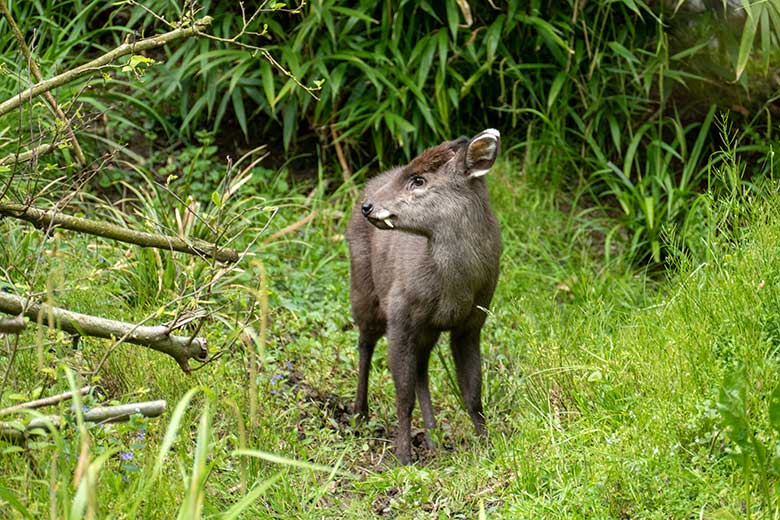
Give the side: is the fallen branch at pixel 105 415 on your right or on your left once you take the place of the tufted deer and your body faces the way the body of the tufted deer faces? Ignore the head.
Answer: on your right

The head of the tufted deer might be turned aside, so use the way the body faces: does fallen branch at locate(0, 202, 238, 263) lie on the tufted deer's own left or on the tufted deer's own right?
on the tufted deer's own right

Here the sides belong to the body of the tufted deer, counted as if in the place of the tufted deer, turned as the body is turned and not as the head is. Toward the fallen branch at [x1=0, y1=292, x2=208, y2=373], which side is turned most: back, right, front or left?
right

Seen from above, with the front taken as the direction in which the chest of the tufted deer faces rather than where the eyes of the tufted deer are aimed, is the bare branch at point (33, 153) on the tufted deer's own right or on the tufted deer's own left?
on the tufted deer's own right

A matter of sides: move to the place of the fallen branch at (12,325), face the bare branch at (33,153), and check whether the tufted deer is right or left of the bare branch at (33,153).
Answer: right

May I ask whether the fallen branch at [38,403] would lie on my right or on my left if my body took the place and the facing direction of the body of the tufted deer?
on my right

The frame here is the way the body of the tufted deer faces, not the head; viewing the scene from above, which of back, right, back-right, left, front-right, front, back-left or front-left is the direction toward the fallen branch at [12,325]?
right

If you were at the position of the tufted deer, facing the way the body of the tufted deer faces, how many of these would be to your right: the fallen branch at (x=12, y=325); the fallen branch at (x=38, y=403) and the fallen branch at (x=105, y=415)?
3

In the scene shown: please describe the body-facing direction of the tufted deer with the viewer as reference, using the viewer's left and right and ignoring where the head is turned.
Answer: facing the viewer and to the right of the viewer
